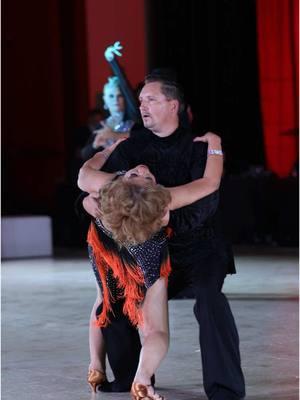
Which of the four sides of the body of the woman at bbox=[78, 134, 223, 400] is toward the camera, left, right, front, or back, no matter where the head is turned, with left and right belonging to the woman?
back
